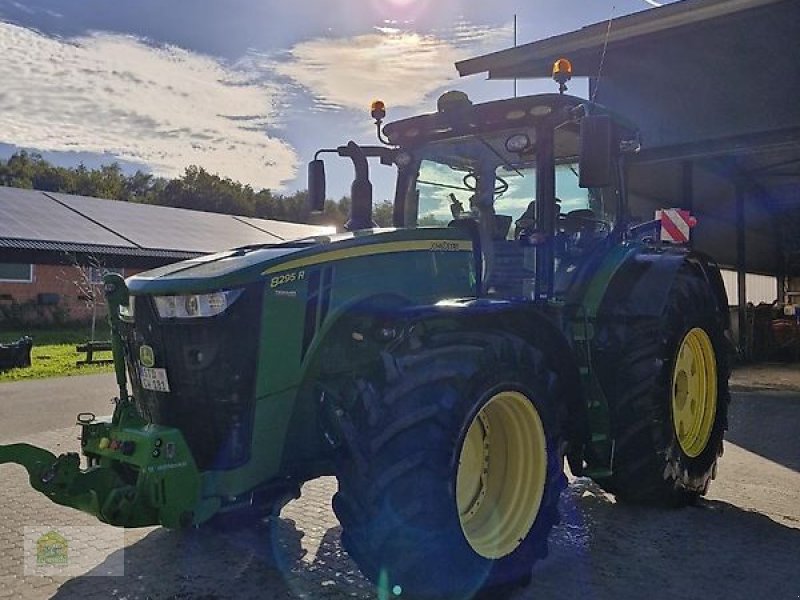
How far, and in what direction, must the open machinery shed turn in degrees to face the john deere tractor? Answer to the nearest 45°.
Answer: approximately 45° to its left

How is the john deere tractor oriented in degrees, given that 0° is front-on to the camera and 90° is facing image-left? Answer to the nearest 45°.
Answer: approximately 45°

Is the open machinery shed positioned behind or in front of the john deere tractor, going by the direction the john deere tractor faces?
behind
